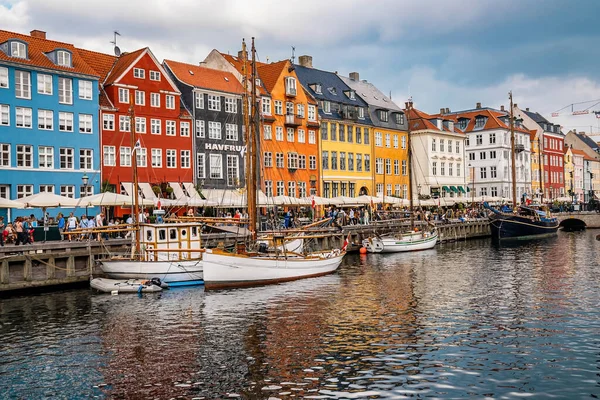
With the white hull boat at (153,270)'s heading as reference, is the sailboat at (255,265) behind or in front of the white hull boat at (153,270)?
behind

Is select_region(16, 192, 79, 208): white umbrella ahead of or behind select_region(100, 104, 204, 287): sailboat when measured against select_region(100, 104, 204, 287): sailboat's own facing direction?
ahead

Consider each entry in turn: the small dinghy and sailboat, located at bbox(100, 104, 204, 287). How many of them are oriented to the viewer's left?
2

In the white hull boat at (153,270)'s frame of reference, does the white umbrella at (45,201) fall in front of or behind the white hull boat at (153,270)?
in front

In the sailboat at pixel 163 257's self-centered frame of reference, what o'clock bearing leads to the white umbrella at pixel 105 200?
The white umbrella is roughly at 2 o'clock from the sailboat.

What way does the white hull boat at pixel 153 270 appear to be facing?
to the viewer's left

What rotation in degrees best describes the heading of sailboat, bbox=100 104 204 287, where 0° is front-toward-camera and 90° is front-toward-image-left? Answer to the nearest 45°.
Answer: approximately 90°

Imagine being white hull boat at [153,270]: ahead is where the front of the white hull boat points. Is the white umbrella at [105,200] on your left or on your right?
on your right

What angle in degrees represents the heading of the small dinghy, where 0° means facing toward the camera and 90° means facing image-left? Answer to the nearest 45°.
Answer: approximately 90°

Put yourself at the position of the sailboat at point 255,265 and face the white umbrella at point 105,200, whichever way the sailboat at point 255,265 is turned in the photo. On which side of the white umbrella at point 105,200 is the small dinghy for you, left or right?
left

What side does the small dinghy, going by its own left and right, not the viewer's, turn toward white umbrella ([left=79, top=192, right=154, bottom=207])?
right
